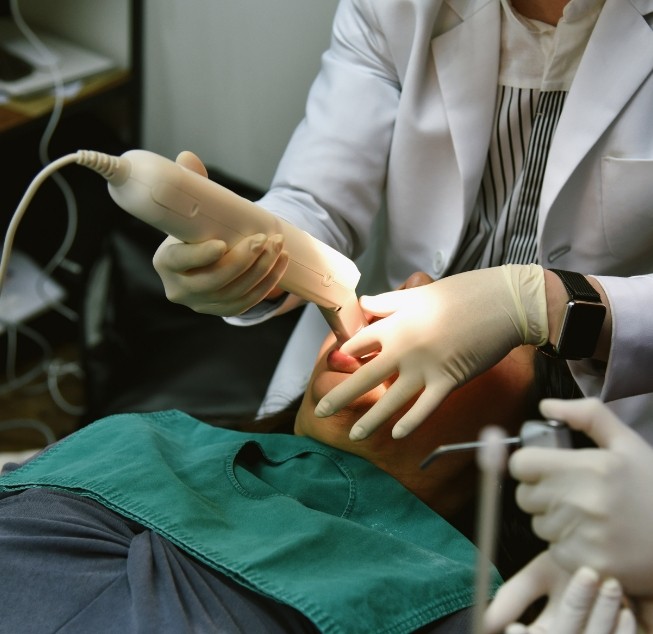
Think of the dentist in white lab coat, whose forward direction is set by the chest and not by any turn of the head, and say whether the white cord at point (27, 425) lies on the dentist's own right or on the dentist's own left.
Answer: on the dentist's own right

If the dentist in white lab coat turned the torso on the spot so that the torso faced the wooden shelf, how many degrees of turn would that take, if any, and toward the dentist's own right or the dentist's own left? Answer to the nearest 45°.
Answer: approximately 135° to the dentist's own right

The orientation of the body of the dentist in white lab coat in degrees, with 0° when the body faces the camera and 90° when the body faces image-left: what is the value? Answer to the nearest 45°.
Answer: approximately 0°

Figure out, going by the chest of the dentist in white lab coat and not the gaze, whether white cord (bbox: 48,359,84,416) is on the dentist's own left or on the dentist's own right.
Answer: on the dentist's own right
